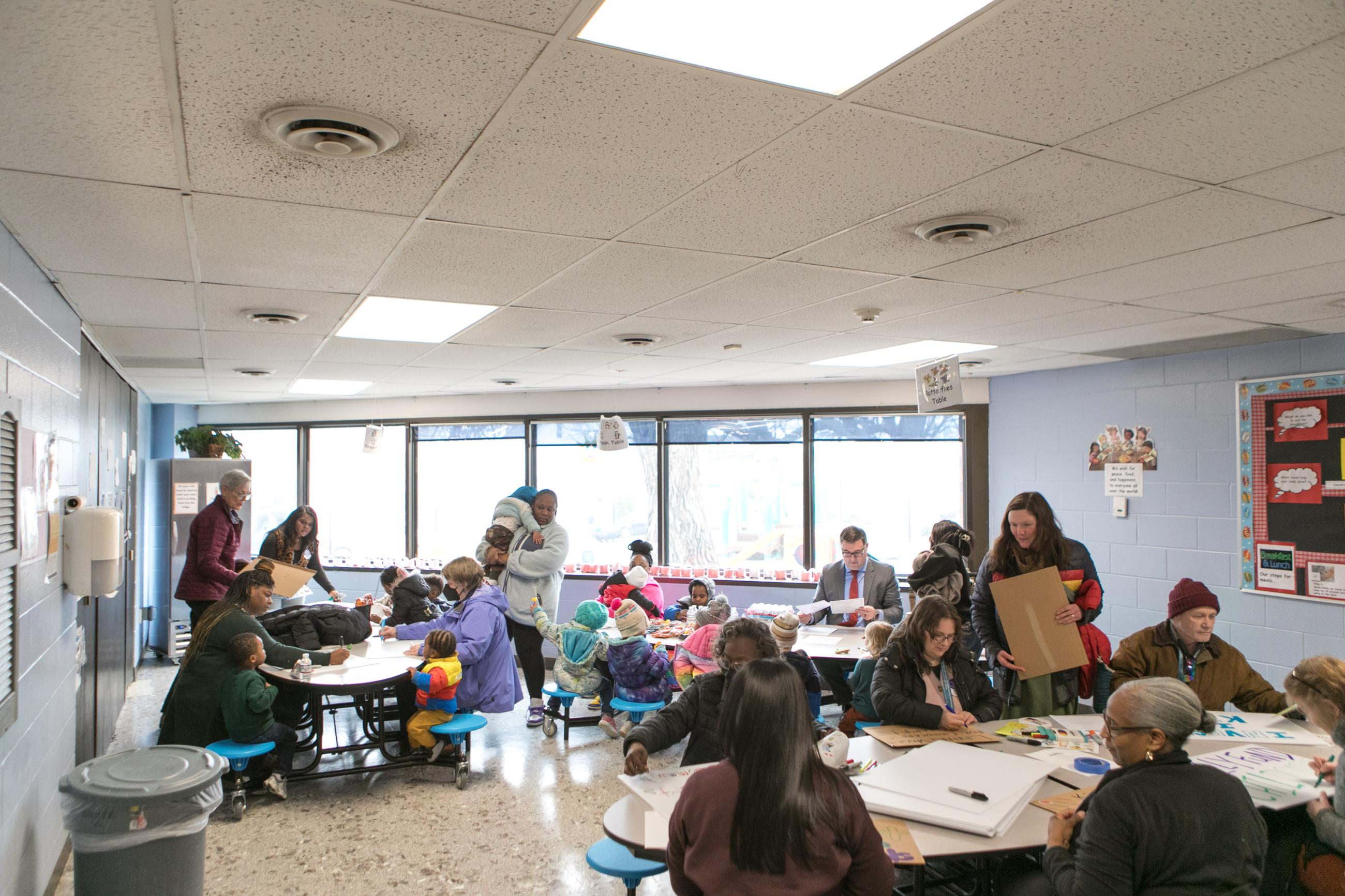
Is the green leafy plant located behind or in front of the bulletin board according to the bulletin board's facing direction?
in front

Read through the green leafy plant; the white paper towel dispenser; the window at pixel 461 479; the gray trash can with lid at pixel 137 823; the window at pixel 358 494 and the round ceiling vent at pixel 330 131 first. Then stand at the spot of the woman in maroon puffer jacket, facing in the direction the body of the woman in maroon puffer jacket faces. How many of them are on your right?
3

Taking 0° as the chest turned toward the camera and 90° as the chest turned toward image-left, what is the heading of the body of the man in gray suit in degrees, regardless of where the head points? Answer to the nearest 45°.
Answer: approximately 0°

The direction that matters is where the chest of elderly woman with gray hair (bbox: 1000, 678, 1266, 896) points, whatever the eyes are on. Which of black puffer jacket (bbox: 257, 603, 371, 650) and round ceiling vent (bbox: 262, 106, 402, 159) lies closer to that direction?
the black puffer jacket

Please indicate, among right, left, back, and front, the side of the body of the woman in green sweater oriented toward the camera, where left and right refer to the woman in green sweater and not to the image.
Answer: right

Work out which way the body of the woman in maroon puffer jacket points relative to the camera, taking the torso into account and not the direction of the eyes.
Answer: to the viewer's right

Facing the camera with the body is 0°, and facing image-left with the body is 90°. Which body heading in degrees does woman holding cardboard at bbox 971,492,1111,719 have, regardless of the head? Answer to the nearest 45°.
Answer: approximately 0°

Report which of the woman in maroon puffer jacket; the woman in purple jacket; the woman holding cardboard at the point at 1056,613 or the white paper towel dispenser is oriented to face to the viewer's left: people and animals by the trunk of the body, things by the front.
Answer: the woman in purple jacket

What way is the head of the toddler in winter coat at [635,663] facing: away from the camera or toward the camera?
away from the camera

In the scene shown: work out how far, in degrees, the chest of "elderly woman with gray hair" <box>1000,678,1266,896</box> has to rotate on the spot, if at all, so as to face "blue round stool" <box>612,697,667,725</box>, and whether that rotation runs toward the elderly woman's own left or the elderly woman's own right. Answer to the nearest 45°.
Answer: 0° — they already face it

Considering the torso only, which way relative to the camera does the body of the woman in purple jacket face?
to the viewer's left

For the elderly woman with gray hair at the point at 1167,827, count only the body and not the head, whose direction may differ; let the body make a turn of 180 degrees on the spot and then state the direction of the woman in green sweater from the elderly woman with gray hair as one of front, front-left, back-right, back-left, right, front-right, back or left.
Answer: back-right

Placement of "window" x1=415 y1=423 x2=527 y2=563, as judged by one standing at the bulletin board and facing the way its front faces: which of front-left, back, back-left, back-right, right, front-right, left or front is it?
front-right

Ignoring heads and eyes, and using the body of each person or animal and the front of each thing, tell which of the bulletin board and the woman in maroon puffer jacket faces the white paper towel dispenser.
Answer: the bulletin board

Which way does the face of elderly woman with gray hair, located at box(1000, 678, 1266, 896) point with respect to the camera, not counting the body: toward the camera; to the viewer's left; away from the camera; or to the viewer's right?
to the viewer's left

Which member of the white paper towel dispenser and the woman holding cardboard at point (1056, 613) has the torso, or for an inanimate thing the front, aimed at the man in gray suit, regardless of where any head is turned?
the white paper towel dispenser

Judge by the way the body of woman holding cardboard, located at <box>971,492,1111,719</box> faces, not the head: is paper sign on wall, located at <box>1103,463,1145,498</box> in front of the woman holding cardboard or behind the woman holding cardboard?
behind

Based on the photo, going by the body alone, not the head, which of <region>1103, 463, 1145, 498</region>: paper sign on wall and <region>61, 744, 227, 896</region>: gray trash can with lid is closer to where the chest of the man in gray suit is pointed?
the gray trash can with lid

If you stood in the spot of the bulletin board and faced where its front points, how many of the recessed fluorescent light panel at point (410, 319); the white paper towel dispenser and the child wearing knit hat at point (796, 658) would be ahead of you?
3
